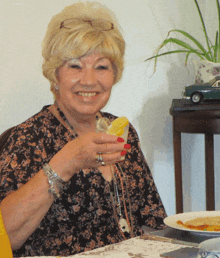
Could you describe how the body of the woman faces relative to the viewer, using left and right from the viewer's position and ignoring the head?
facing the viewer and to the right of the viewer

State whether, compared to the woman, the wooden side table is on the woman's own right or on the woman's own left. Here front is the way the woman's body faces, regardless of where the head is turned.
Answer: on the woman's own left
